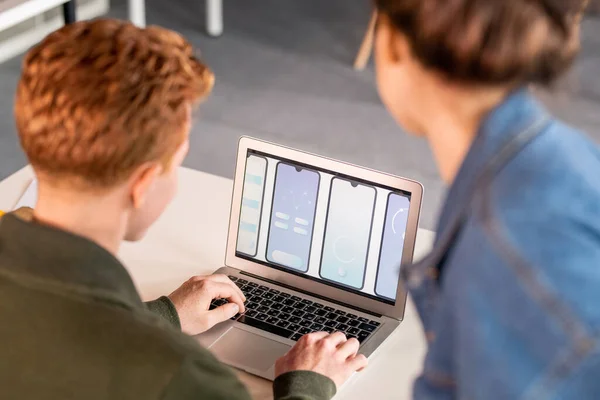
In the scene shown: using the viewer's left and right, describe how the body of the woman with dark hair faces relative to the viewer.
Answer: facing to the left of the viewer

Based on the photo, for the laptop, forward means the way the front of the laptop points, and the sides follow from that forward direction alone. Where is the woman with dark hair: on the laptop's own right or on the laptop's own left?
on the laptop's own left

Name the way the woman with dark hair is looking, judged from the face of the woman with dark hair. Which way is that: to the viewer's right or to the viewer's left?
to the viewer's left
